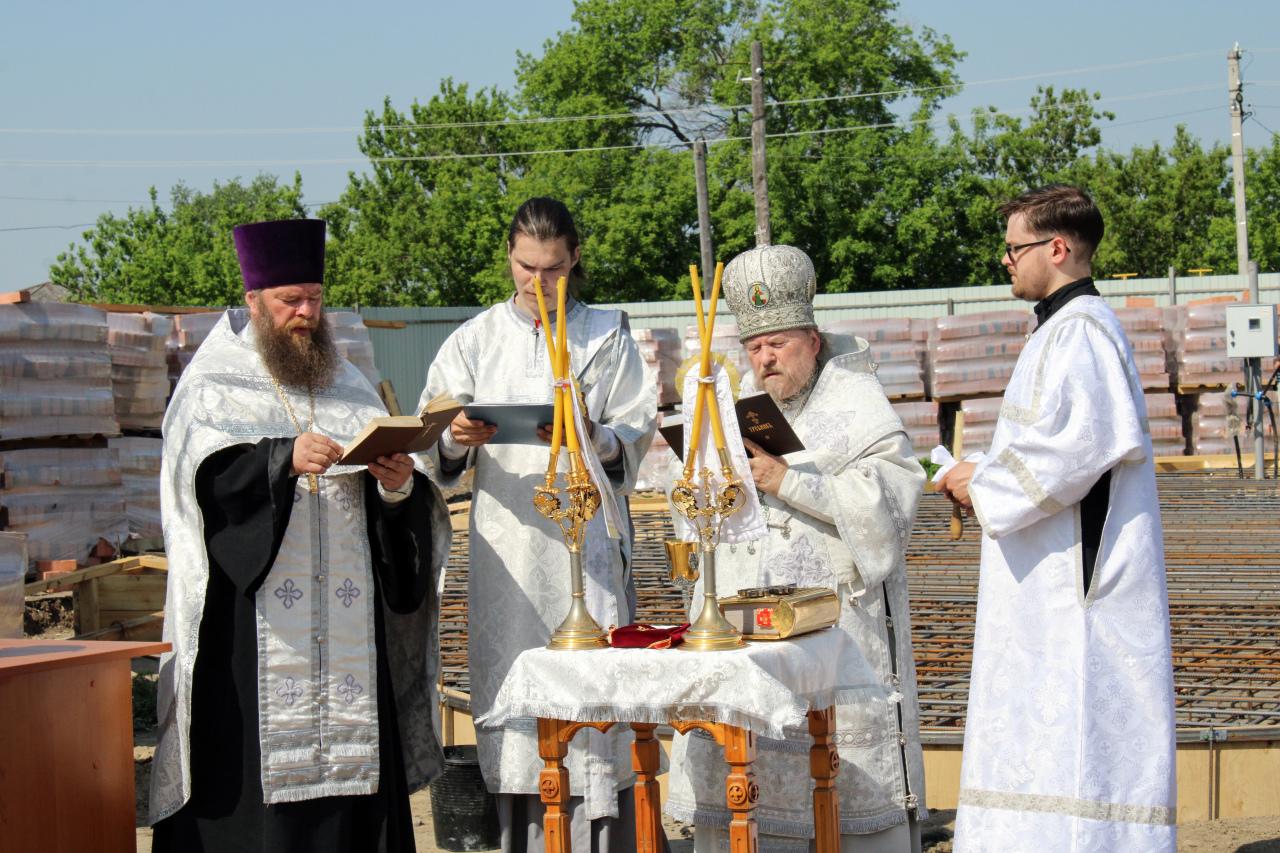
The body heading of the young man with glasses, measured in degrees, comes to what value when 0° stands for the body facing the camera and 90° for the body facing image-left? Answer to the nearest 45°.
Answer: approximately 90°

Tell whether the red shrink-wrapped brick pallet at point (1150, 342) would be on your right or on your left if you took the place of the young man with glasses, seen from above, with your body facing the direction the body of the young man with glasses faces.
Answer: on your right

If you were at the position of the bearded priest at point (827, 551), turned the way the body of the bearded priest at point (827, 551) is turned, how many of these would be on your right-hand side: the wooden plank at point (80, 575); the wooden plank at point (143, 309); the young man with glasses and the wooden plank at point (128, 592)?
3

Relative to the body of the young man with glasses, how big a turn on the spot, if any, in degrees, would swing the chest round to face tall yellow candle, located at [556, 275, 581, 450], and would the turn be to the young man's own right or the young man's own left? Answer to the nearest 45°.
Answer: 0° — they already face it

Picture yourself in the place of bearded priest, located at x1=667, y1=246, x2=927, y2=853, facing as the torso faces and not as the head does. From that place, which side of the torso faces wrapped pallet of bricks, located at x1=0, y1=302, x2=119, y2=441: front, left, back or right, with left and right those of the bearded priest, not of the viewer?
right

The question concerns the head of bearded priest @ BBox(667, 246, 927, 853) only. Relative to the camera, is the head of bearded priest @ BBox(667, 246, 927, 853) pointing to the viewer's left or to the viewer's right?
to the viewer's left

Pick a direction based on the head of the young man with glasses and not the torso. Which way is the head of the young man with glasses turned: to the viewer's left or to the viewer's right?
to the viewer's left

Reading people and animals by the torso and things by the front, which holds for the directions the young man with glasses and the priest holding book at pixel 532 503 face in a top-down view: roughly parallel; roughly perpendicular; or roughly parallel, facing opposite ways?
roughly perpendicular

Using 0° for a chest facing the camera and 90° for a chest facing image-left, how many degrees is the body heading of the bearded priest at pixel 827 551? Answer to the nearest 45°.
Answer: approximately 45°

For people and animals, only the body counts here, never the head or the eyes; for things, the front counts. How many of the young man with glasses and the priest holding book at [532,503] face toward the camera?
1

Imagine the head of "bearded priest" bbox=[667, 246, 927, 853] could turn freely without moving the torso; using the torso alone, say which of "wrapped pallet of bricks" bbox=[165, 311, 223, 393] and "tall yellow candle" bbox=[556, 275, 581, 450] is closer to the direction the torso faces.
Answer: the tall yellow candle
